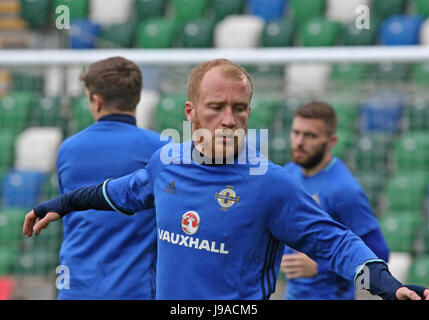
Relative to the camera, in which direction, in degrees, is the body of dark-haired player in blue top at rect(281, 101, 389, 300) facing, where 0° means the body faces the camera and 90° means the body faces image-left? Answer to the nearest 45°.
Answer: approximately 45°

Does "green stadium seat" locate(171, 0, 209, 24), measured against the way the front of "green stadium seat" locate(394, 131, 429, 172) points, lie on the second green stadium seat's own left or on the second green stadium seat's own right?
on the second green stadium seat's own right

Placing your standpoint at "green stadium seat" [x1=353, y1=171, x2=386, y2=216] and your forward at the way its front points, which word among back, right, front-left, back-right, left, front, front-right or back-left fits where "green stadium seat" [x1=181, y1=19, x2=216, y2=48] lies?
back-right

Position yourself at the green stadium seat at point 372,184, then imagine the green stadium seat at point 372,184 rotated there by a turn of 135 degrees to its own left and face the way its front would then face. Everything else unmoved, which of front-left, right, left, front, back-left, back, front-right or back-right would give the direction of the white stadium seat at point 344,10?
front-left

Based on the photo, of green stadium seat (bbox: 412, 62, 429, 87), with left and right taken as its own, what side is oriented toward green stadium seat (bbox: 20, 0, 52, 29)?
right

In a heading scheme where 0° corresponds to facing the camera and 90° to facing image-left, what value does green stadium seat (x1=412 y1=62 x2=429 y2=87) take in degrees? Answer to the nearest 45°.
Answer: approximately 0°

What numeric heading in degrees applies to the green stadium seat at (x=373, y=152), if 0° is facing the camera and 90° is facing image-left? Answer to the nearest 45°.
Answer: approximately 0°

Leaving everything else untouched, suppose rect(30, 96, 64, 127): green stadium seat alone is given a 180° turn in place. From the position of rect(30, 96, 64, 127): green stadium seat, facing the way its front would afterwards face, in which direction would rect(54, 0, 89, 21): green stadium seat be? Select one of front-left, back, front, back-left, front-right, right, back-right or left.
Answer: front

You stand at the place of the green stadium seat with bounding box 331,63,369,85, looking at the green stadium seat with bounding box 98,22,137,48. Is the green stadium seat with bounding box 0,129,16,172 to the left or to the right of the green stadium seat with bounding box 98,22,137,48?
left

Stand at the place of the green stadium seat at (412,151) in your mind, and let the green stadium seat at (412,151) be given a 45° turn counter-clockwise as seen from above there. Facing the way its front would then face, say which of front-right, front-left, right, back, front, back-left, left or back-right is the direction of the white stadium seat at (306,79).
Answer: back-right

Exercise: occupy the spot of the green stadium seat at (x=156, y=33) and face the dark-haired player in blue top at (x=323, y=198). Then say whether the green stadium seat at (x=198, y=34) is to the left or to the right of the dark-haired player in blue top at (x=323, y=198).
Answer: left
